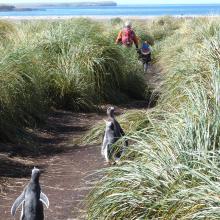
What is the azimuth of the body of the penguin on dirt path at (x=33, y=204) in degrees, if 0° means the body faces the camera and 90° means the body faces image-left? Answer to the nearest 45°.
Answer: approximately 180°
